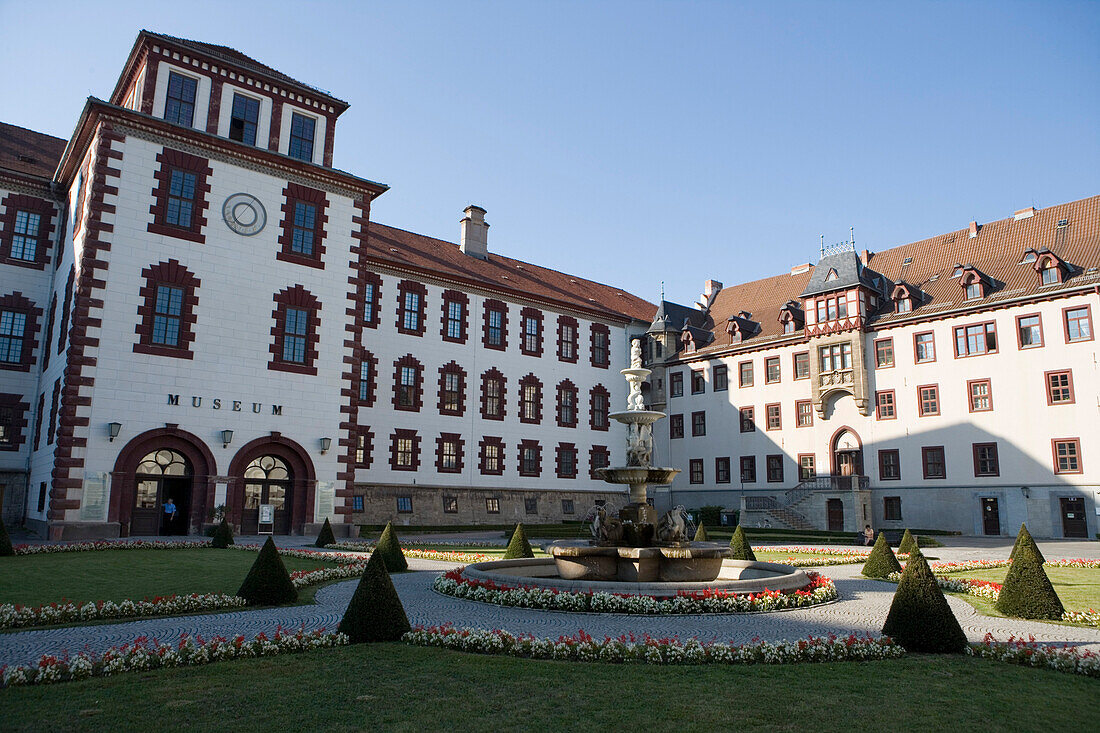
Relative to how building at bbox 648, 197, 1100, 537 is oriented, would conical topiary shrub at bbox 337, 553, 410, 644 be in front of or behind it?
in front

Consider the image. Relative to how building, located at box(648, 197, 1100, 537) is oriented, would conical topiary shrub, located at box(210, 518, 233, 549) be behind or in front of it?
in front

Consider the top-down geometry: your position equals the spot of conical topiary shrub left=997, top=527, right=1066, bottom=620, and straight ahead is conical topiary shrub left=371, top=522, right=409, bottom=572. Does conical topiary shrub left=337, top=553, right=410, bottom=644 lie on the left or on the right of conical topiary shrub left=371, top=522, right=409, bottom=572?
left

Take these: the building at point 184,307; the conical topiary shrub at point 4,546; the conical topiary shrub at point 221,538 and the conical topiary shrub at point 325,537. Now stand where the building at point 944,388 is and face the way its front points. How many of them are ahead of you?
4

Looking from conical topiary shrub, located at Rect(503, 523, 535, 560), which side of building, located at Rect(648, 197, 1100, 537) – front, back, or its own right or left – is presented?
front

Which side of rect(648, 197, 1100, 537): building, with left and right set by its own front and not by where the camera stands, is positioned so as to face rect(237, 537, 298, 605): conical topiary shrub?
front

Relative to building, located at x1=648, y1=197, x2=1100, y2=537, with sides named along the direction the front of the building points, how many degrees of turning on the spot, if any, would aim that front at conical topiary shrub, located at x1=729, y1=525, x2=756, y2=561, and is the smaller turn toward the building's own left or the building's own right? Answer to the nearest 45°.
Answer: approximately 45° to the building's own left

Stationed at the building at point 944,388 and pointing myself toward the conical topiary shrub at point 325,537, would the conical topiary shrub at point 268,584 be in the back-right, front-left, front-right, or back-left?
front-left

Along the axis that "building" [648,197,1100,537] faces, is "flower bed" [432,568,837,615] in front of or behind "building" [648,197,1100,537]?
in front

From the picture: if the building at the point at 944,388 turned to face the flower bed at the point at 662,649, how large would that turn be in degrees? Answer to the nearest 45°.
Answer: approximately 45° to its left

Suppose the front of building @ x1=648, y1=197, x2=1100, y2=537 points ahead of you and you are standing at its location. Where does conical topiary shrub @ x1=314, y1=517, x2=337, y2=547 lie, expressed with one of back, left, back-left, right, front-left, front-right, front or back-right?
front

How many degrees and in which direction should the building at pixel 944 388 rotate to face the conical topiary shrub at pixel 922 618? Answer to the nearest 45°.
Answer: approximately 45° to its left

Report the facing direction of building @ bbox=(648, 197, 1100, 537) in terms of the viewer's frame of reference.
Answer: facing the viewer and to the left of the viewer

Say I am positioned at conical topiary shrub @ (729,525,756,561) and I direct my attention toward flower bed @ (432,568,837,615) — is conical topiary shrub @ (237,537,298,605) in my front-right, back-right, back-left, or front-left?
front-right
